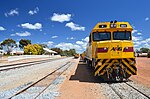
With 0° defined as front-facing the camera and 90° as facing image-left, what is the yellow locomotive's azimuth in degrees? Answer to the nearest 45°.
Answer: approximately 0°
